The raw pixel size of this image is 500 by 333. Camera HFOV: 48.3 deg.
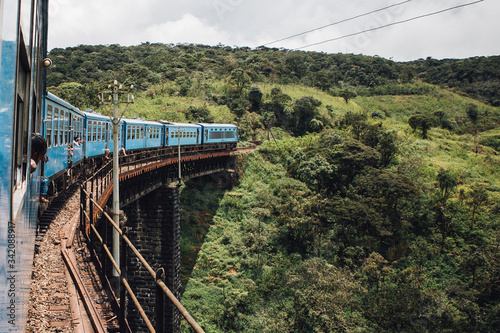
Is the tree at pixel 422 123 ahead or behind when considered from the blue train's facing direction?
ahead

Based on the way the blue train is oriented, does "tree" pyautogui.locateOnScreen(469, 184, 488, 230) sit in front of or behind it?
in front

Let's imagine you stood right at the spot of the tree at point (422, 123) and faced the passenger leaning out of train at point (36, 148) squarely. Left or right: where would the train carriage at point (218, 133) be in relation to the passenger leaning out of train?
right

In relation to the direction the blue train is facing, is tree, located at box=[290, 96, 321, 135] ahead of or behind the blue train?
ahead

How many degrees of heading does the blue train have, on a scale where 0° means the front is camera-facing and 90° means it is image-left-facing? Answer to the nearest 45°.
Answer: approximately 225°

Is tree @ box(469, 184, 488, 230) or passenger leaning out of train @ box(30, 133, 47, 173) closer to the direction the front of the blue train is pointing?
the tree
